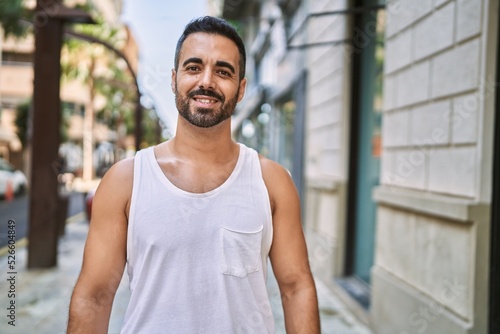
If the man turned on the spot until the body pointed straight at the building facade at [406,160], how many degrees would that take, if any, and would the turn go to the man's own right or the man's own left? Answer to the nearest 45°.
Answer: approximately 135° to the man's own left

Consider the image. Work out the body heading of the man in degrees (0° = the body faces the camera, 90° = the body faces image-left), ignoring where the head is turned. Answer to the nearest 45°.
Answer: approximately 0°
